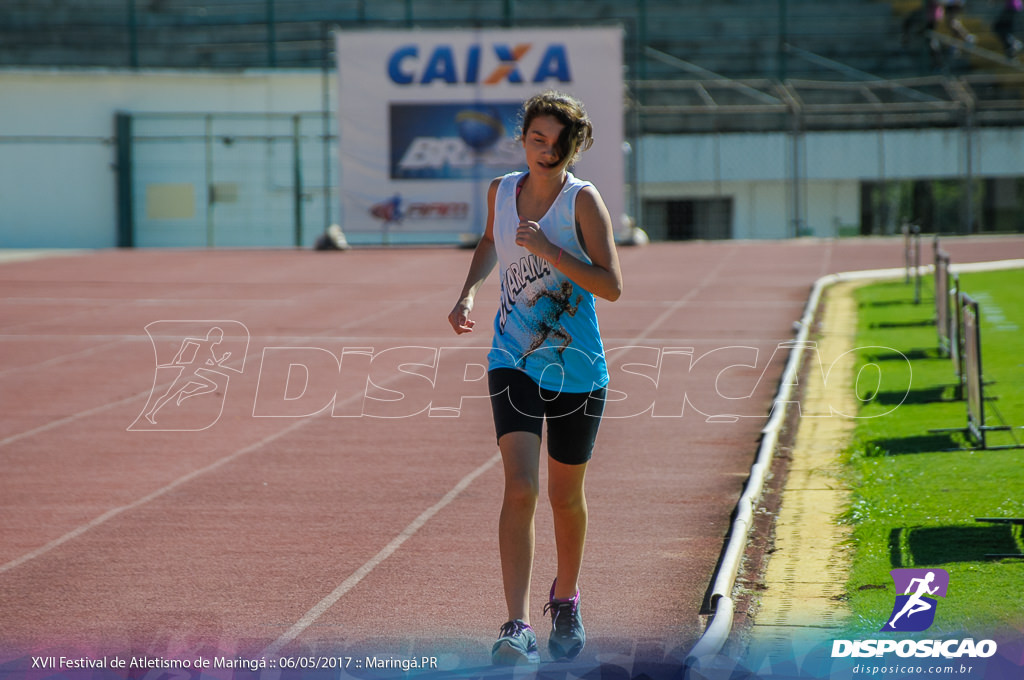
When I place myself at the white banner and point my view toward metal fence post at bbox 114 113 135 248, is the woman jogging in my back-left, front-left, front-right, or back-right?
back-left

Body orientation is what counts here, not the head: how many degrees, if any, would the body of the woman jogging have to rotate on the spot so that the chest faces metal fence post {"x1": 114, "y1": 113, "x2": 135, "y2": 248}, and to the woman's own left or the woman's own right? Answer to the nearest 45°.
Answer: approximately 180°

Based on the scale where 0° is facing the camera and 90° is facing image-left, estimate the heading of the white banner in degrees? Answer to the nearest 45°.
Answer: approximately 0°

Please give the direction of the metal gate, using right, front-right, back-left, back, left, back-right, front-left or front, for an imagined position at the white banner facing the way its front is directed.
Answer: back-right

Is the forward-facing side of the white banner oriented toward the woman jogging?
yes

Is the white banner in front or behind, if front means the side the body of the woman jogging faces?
behind

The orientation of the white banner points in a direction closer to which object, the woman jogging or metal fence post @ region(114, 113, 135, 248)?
the woman jogging

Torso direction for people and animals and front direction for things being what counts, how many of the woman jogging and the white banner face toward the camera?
2
